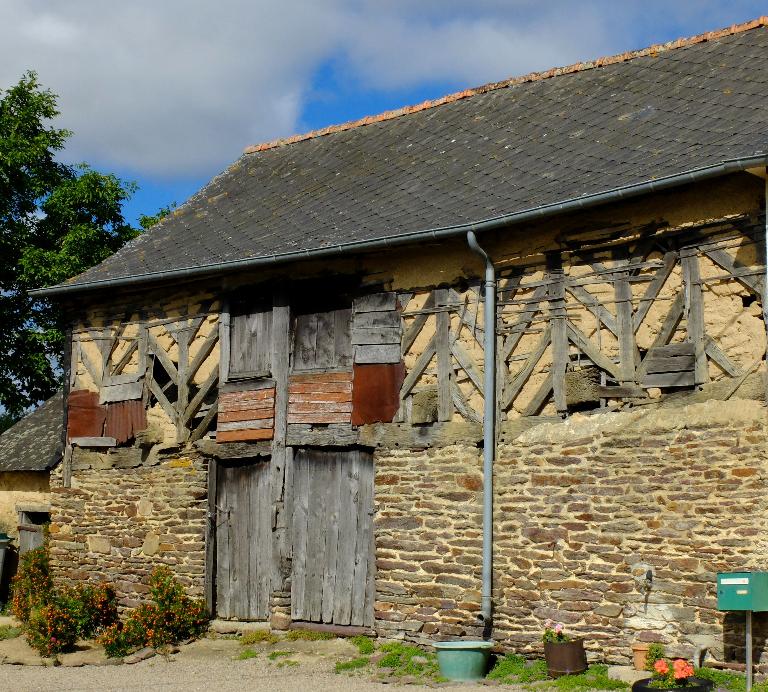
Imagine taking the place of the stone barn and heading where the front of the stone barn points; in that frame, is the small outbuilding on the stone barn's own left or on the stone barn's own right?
on the stone barn's own right

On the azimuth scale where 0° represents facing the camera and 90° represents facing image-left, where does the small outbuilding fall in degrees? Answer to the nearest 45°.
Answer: approximately 0°

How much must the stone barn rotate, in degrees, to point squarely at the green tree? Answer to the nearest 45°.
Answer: approximately 90° to its right
